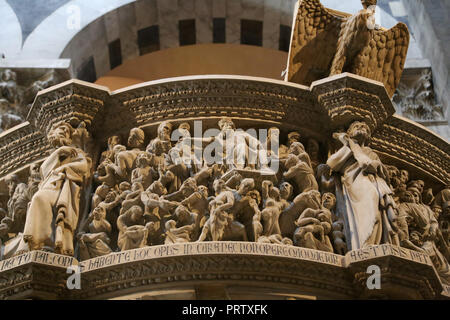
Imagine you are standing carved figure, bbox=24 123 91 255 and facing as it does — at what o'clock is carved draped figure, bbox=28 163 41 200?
The carved draped figure is roughly at 5 o'clock from the standing carved figure.

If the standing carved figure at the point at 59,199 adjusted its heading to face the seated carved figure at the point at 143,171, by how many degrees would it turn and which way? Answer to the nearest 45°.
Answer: approximately 90° to its left

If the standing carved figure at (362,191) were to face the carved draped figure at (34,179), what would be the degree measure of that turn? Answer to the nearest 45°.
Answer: approximately 90° to its right

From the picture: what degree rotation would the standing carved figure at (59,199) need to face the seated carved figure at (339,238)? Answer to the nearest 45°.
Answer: approximately 90° to its left

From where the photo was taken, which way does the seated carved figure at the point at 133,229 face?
toward the camera

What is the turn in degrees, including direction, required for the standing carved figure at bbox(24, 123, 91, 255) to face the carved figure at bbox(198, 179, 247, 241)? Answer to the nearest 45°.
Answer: approximately 90° to its left

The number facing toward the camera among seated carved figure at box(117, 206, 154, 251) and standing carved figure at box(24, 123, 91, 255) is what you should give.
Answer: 2

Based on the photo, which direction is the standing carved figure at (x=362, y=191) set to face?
toward the camera
